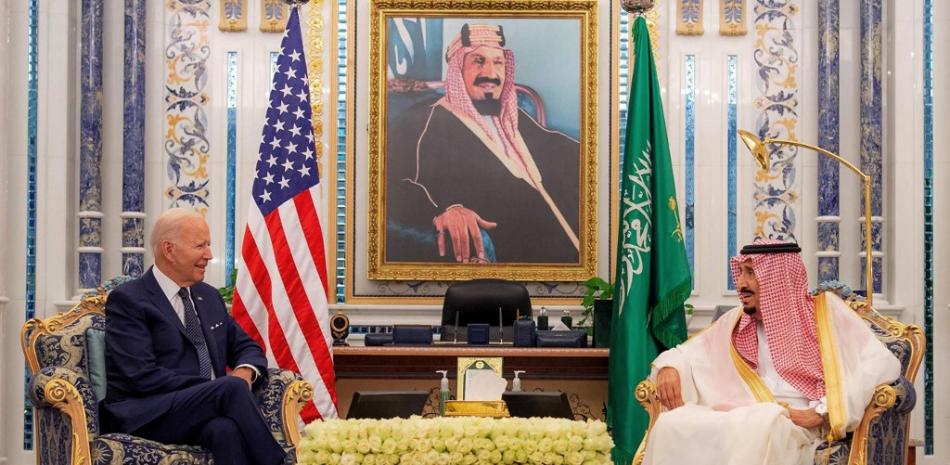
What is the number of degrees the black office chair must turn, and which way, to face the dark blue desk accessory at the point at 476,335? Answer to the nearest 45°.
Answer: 0° — it already faces it

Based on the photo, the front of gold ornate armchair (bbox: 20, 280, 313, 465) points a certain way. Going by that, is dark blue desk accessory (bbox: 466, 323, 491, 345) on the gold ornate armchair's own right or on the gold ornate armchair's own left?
on the gold ornate armchair's own left

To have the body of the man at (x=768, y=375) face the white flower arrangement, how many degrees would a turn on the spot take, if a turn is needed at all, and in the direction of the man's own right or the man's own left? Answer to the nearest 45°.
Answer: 0° — they already face it
